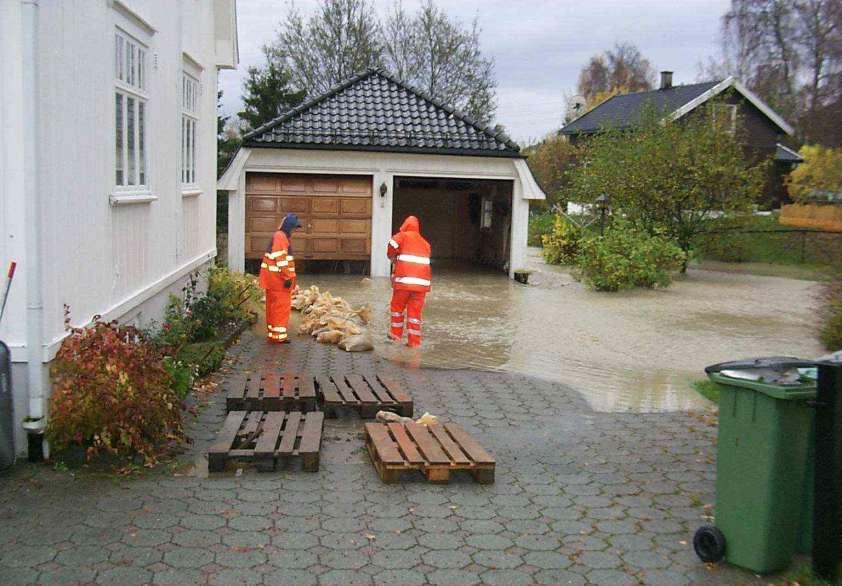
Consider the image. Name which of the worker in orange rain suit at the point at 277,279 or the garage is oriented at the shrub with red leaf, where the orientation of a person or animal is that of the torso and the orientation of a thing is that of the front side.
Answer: the garage

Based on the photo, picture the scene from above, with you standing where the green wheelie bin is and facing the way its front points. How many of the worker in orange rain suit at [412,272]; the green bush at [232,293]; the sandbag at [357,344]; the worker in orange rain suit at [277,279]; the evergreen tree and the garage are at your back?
6

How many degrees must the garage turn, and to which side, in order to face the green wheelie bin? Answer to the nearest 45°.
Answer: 0° — it already faces it

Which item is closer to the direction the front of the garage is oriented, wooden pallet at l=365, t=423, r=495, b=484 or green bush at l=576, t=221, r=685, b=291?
the wooden pallet

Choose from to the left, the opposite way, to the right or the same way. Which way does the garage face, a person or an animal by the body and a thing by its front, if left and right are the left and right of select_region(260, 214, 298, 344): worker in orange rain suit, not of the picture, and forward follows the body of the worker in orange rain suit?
to the right

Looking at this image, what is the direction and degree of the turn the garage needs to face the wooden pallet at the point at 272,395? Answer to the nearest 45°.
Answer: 0° — it already faces it

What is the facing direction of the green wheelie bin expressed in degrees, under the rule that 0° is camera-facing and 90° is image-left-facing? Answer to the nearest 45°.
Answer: approximately 315°

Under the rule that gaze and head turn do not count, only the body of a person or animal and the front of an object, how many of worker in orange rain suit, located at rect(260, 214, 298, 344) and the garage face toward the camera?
1

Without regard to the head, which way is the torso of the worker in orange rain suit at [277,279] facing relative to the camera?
to the viewer's right

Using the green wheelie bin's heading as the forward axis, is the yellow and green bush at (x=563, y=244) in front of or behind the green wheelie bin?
behind

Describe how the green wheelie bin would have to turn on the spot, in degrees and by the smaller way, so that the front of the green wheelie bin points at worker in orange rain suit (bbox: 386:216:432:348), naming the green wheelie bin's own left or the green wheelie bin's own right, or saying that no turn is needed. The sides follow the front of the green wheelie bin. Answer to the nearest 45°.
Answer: approximately 180°

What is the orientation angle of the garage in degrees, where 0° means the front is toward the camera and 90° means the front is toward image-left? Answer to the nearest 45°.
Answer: approximately 0°

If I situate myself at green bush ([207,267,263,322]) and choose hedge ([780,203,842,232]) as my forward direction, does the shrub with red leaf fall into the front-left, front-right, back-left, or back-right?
back-right

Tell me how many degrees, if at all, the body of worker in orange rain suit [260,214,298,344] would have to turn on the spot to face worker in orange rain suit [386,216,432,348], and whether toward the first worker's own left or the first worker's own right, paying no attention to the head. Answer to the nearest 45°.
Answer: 0° — they already face them
